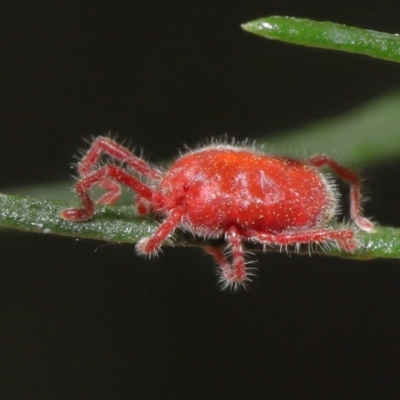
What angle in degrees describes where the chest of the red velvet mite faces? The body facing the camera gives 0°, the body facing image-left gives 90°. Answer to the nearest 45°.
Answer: approximately 90°
